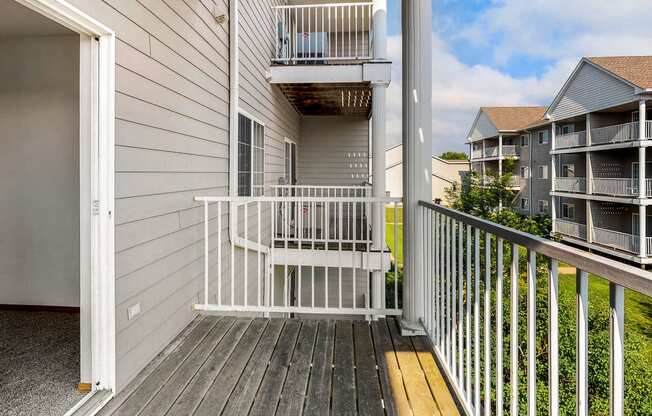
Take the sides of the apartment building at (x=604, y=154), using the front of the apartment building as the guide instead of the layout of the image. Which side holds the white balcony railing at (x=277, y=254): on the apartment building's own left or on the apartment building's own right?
on the apartment building's own left

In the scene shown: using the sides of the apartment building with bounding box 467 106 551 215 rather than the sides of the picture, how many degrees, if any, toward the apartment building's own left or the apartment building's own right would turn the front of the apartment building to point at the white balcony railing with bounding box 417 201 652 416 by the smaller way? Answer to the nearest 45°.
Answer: approximately 45° to the apartment building's own left

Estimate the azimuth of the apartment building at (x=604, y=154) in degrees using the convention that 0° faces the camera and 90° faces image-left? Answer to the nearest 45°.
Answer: approximately 45°
